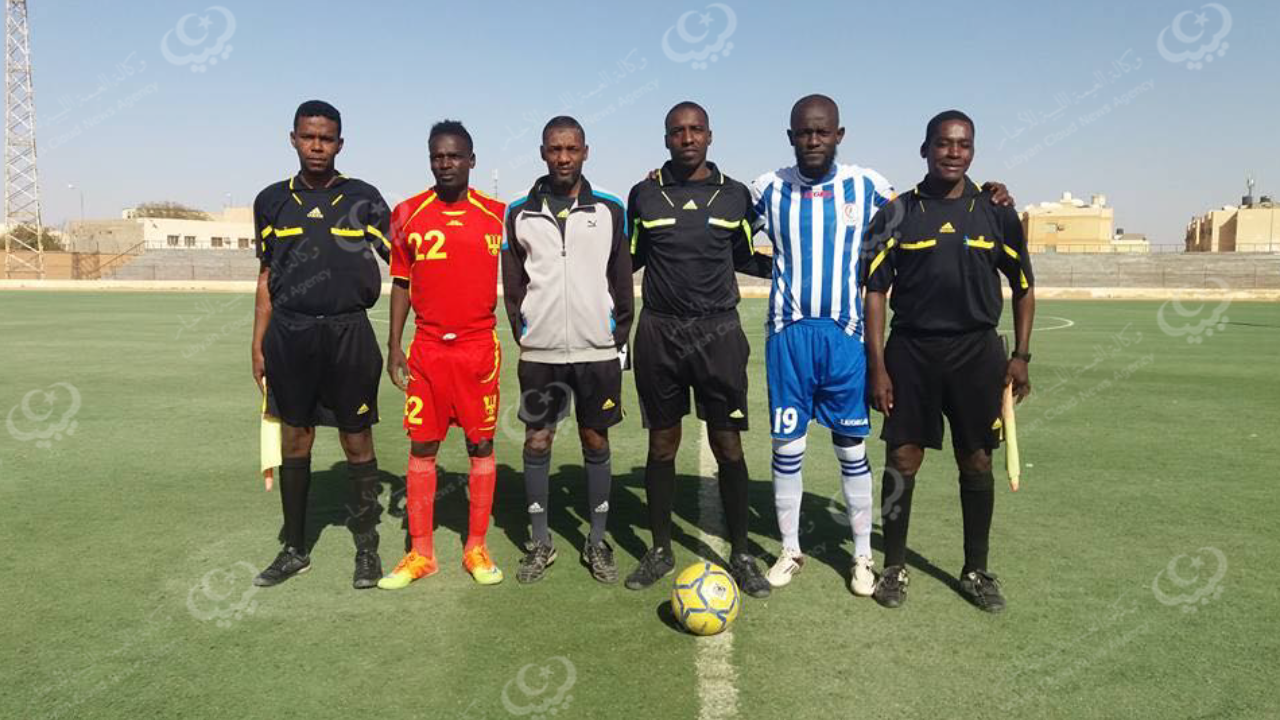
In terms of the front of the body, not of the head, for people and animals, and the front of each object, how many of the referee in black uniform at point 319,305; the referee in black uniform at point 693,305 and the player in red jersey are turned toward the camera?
3

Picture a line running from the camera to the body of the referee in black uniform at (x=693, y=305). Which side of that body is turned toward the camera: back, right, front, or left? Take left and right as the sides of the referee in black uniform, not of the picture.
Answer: front

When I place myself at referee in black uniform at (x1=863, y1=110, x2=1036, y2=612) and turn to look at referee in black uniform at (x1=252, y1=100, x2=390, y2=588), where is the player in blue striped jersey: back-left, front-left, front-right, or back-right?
front-right

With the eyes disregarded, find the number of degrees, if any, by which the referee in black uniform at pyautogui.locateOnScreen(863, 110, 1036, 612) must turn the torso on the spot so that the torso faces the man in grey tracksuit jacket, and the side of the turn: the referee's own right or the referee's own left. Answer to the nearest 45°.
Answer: approximately 90° to the referee's own right

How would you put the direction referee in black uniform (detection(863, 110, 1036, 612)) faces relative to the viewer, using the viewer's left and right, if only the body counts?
facing the viewer

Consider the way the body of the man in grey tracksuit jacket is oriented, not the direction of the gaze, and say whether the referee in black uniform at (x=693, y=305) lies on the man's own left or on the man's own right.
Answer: on the man's own left

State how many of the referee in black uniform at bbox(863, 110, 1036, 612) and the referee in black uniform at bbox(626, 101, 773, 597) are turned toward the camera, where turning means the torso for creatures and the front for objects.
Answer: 2

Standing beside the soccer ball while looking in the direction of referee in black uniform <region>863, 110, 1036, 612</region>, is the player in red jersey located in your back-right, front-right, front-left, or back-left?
back-left

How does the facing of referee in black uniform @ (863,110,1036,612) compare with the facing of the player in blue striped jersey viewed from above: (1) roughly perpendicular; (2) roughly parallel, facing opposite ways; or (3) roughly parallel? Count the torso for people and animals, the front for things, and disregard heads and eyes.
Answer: roughly parallel

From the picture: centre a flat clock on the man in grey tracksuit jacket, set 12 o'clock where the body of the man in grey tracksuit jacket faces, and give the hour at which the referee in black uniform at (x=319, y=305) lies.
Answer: The referee in black uniform is roughly at 3 o'clock from the man in grey tracksuit jacket.

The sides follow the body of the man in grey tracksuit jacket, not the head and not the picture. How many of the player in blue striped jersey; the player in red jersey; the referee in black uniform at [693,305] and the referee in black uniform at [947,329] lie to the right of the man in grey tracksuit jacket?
1

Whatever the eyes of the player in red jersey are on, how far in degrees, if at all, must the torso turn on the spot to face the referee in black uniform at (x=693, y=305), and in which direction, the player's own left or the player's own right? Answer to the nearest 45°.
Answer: approximately 90° to the player's own left
